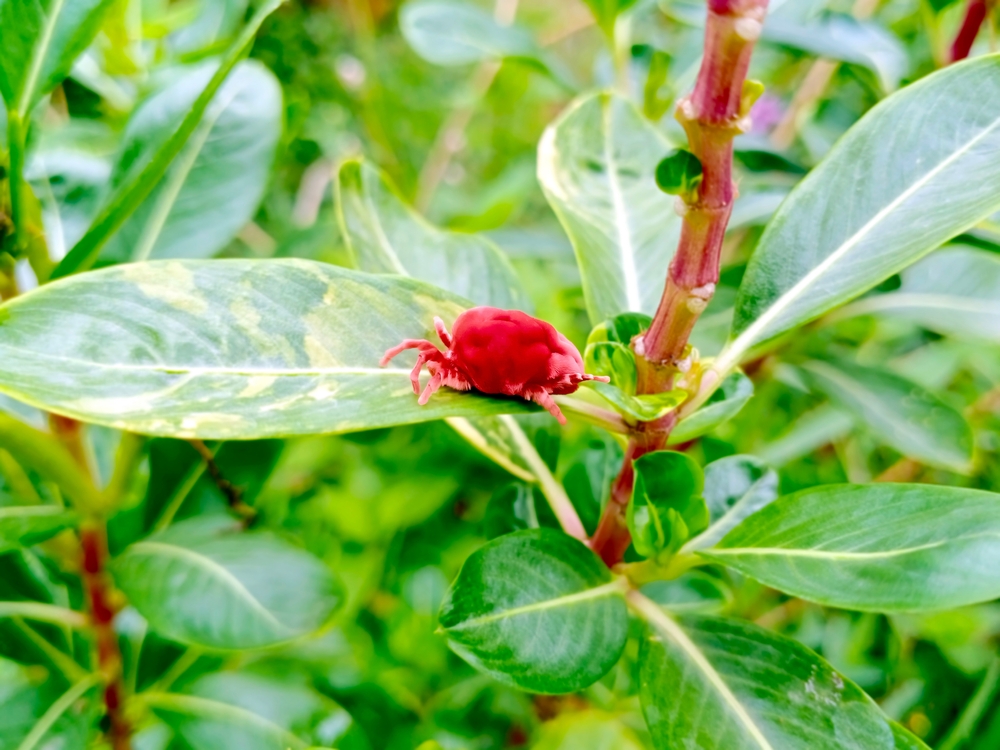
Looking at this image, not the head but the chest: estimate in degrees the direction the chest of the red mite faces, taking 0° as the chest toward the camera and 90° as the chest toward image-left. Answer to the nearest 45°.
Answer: approximately 90°
